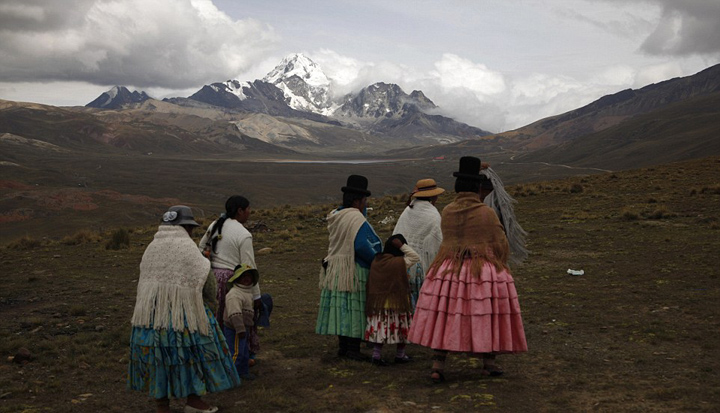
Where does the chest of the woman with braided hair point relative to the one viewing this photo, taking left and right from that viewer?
facing away from the viewer and to the right of the viewer

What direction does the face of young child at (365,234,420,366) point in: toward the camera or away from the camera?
away from the camera

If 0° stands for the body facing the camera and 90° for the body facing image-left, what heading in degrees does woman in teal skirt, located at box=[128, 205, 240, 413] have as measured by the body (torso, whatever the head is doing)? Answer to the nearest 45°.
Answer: approximately 225°

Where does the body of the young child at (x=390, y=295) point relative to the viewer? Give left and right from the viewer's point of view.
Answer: facing away from the viewer and to the right of the viewer

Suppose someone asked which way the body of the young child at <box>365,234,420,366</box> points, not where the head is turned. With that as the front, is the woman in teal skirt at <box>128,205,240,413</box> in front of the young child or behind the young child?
behind

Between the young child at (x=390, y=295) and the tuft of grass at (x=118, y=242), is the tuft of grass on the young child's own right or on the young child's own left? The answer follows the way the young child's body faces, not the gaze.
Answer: on the young child's own left

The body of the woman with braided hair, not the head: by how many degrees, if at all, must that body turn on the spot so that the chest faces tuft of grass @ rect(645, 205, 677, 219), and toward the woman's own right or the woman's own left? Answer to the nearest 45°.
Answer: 0° — they already face it

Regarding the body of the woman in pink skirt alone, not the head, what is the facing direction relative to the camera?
away from the camera
